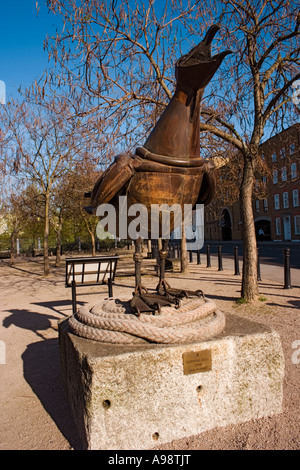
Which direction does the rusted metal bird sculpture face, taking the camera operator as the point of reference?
facing the viewer and to the right of the viewer

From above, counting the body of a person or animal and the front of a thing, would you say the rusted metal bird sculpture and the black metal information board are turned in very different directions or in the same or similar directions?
very different directions
